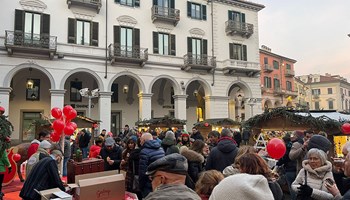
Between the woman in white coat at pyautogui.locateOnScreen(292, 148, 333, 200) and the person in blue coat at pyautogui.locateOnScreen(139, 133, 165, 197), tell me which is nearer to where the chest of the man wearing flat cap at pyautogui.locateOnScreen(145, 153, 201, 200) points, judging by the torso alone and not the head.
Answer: the person in blue coat

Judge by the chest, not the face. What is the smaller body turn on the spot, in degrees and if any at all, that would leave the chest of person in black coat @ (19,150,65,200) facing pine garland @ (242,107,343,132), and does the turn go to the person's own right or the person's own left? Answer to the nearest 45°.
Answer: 0° — they already face it

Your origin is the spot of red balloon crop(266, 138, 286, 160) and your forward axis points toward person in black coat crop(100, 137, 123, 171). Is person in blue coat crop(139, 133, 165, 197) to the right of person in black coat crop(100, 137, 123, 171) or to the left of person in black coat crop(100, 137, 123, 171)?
left

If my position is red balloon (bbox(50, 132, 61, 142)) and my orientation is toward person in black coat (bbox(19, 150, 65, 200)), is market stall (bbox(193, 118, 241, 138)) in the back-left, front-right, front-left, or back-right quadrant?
back-left

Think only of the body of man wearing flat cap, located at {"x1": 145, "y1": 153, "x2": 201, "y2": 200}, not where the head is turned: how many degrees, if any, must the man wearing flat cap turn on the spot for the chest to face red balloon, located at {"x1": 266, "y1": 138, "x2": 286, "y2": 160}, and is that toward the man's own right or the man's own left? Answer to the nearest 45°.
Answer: approximately 90° to the man's own right
